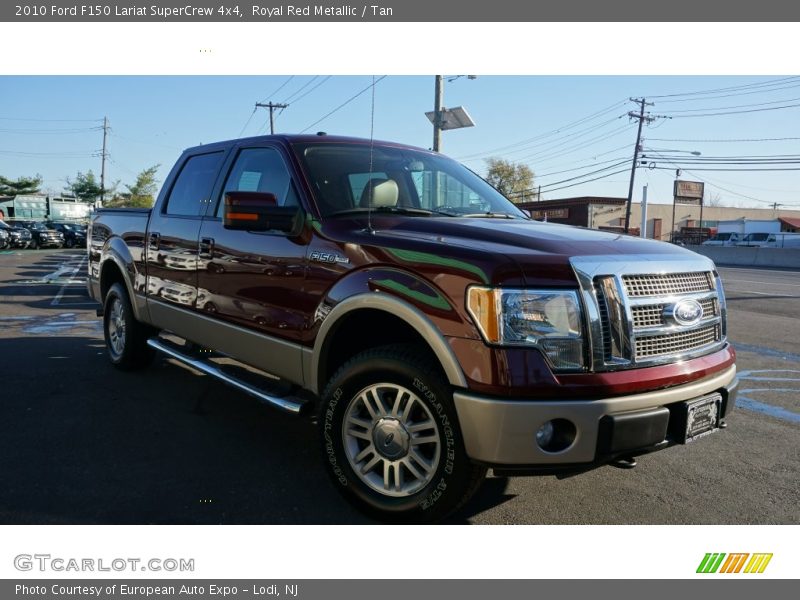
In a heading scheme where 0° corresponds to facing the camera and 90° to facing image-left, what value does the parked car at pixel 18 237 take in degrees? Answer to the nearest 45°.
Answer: approximately 315°

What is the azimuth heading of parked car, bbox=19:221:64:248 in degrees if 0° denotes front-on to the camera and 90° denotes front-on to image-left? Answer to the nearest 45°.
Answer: approximately 315°

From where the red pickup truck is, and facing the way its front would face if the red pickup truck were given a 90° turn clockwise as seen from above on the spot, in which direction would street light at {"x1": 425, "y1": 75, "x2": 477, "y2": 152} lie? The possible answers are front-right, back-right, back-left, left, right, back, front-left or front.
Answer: back-right

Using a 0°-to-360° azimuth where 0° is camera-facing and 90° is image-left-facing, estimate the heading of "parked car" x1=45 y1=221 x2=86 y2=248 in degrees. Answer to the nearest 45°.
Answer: approximately 315°

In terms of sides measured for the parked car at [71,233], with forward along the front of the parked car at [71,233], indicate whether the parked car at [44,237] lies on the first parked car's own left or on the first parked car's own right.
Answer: on the first parked car's own right
